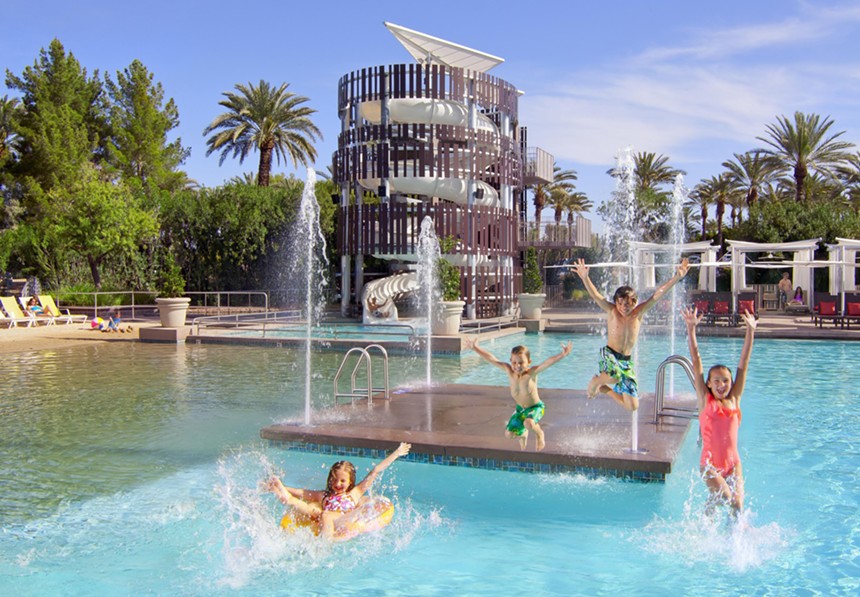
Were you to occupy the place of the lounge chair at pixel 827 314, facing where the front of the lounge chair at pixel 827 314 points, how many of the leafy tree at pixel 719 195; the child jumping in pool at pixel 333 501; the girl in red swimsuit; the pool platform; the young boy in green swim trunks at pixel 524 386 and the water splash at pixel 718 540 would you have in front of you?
5

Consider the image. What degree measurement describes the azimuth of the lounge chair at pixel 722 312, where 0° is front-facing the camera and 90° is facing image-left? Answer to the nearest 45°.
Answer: approximately 0°

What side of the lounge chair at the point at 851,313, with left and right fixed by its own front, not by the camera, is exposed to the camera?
front

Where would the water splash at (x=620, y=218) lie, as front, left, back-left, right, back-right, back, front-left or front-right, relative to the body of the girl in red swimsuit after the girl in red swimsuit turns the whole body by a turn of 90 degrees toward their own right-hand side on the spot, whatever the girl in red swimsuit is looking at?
right

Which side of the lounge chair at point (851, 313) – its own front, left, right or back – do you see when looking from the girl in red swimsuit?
front

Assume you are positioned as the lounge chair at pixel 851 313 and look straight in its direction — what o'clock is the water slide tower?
The water slide tower is roughly at 3 o'clock from the lounge chair.

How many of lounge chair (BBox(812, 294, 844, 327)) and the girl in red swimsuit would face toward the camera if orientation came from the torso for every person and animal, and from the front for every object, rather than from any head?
2

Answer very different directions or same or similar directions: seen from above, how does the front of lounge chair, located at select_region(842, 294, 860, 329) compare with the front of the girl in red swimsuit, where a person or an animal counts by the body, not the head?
same or similar directions

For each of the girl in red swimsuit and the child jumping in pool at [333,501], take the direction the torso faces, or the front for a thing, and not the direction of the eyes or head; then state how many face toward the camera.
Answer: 2

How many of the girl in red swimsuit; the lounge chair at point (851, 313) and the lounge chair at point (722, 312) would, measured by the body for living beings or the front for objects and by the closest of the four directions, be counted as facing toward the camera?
3

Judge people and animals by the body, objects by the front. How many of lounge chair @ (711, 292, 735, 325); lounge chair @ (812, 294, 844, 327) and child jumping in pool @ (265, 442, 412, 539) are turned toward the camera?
3

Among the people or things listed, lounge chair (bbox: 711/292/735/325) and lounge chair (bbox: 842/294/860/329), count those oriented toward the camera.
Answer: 2

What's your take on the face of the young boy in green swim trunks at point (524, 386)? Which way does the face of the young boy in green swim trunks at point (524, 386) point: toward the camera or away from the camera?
toward the camera

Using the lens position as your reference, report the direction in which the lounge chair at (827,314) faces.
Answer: facing the viewer

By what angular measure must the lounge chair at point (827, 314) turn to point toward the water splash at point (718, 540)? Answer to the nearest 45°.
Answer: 0° — it already faces it

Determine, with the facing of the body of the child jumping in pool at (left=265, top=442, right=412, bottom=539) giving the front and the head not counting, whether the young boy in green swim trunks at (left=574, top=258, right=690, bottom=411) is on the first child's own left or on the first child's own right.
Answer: on the first child's own left
